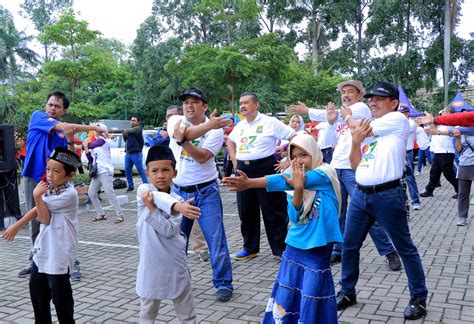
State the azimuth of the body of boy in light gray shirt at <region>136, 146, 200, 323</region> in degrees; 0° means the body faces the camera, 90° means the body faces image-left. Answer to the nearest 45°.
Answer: approximately 0°

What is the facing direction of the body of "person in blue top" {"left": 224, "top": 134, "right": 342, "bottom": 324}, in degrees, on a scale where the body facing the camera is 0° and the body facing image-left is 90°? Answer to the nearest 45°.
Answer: approximately 45°

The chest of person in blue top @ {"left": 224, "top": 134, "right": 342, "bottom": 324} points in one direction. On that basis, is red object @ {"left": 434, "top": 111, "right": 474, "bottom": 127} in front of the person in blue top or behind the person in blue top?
behind

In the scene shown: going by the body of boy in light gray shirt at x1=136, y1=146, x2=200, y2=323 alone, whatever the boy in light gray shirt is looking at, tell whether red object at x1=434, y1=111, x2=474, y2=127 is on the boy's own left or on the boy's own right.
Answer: on the boy's own left

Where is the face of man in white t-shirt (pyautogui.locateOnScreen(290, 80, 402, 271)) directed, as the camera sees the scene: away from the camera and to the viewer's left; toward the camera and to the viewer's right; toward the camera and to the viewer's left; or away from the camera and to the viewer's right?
toward the camera and to the viewer's left

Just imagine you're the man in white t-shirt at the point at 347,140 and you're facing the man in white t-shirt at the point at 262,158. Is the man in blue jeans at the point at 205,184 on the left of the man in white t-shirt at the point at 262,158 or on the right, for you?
left

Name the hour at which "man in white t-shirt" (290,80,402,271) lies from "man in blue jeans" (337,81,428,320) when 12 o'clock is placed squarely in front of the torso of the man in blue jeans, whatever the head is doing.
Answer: The man in white t-shirt is roughly at 4 o'clock from the man in blue jeans.

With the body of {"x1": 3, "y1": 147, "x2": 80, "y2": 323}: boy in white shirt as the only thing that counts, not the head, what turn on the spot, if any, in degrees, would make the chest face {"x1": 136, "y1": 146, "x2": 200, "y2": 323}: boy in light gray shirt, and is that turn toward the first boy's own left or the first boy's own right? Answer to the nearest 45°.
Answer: approximately 90° to the first boy's own left

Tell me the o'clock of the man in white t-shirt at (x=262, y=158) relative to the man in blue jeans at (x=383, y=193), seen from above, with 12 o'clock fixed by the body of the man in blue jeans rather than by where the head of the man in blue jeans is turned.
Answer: The man in white t-shirt is roughly at 3 o'clock from the man in blue jeans.

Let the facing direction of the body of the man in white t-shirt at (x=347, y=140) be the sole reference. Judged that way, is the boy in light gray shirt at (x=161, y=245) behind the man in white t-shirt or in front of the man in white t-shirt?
in front

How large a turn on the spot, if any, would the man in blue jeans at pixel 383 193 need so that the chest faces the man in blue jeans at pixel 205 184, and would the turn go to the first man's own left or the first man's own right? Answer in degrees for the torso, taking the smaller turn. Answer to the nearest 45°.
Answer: approximately 45° to the first man's own right
